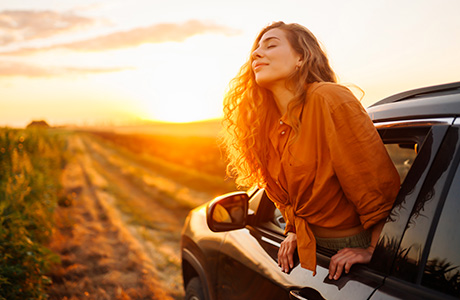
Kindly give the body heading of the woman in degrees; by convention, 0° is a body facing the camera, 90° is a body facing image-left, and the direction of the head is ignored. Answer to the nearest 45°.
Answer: approximately 45°
